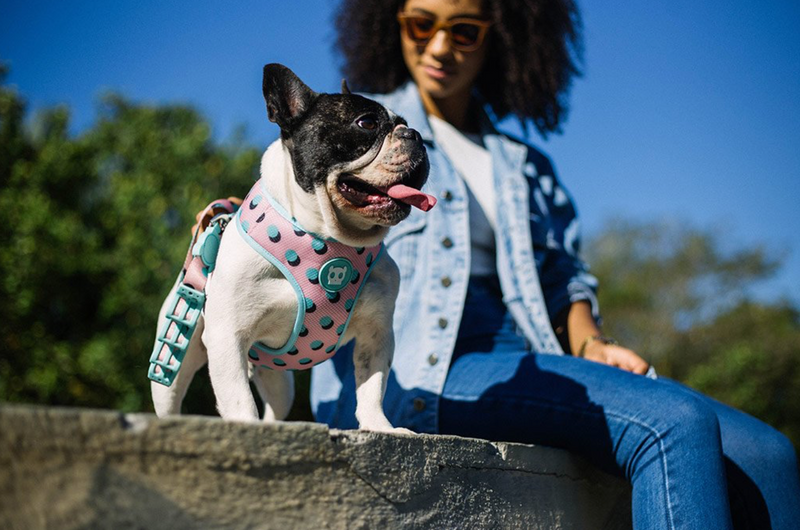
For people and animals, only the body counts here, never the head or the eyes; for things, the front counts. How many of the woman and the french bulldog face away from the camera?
0

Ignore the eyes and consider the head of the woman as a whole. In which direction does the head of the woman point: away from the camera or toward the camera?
toward the camera

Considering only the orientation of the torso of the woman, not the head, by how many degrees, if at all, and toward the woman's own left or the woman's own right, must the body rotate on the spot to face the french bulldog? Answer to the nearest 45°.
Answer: approximately 45° to the woman's own right

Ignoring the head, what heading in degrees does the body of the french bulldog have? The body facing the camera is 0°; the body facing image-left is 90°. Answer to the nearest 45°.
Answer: approximately 315°

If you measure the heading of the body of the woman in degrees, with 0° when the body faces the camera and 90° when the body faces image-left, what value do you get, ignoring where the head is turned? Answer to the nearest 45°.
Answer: approximately 315°

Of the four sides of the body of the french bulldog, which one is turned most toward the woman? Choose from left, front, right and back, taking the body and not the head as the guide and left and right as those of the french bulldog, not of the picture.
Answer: left

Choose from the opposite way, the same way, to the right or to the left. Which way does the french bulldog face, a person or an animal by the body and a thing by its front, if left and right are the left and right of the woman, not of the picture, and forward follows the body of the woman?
the same way
